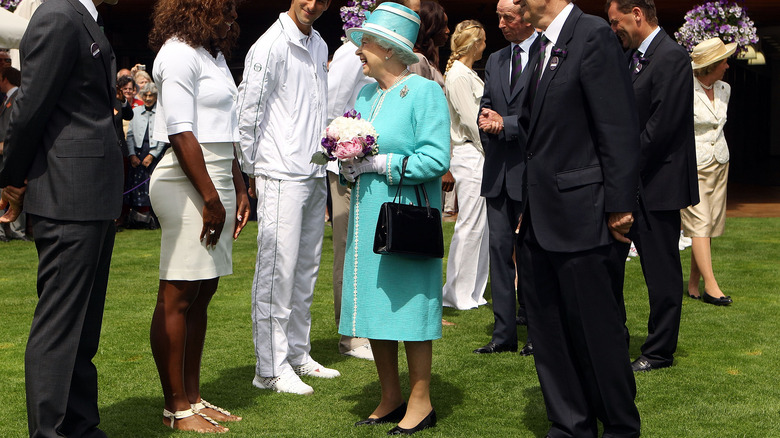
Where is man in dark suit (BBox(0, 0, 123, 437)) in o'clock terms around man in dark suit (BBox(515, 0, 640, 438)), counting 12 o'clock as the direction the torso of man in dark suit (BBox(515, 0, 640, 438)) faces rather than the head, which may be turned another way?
man in dark suit (BBox(0, 0, 123, 437)) is roughly at 1 o'clock from man in dark suit (BBox(515, 0, 640, 438)).

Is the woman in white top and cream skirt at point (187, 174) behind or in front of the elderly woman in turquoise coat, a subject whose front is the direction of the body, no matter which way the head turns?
in front

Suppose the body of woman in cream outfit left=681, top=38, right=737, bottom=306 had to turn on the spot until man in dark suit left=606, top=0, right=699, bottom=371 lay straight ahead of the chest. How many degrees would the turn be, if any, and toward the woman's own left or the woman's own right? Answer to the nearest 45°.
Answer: approximately 45° to the woman's own right

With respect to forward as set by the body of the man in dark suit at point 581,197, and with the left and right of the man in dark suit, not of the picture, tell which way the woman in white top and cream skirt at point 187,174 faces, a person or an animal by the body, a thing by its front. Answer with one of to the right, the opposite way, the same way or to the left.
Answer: the opposite way

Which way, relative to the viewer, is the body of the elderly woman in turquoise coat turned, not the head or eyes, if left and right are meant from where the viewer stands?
facing the viewer and to the left of the viewer

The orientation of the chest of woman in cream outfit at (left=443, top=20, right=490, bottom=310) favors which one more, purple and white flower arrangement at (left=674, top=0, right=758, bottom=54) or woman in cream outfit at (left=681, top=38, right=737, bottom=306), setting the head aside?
the woman in cream outfit

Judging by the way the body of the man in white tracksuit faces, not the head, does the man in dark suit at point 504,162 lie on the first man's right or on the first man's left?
on the first man's left

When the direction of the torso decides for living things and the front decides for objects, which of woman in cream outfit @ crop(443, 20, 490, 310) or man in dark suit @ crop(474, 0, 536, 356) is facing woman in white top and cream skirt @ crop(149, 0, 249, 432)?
the man in dark suit

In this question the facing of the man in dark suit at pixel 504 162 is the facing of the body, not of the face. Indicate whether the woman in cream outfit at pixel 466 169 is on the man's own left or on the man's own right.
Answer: on the man's own right

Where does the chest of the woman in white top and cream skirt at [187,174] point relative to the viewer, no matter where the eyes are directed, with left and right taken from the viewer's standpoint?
facing to the right of the viewer
